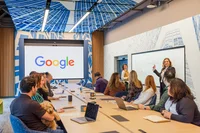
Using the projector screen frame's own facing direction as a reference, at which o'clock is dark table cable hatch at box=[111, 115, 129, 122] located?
The dark table cable hatch is roughly at 12 o'clock from the projector screen frame.

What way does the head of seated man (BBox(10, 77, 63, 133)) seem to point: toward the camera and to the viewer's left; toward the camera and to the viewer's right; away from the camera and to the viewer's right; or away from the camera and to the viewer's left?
away from the camera and to the viewer's right

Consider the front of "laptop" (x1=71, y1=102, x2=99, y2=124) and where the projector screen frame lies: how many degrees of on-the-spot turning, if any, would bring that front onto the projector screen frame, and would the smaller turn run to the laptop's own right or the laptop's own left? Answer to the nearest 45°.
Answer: approximately 135° to the laptop's own right

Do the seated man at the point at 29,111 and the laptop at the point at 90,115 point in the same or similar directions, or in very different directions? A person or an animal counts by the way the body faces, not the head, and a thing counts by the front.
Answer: very different directions

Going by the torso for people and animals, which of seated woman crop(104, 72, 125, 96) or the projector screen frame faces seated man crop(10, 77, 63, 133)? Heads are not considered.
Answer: the projector screen frame

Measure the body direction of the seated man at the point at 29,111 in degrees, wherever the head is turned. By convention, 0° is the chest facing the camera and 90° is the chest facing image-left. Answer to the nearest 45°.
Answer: approximately 225°

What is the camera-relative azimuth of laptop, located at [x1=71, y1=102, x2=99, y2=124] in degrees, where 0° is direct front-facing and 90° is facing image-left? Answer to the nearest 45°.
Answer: approximately 45°

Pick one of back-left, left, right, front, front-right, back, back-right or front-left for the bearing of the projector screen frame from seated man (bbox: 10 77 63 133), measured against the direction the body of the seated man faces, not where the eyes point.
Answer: front-left

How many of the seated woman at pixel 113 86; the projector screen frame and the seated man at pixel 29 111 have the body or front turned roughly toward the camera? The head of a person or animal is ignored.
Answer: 1

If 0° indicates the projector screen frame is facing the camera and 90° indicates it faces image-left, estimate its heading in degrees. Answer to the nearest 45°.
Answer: approximately 0°

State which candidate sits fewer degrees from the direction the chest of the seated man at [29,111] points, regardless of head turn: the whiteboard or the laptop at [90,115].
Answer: the whiteboard

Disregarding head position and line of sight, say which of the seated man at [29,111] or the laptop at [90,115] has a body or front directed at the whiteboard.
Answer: the seated man

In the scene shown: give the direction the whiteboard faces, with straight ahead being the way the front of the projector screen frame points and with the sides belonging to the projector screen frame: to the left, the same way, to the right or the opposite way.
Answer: to the right
